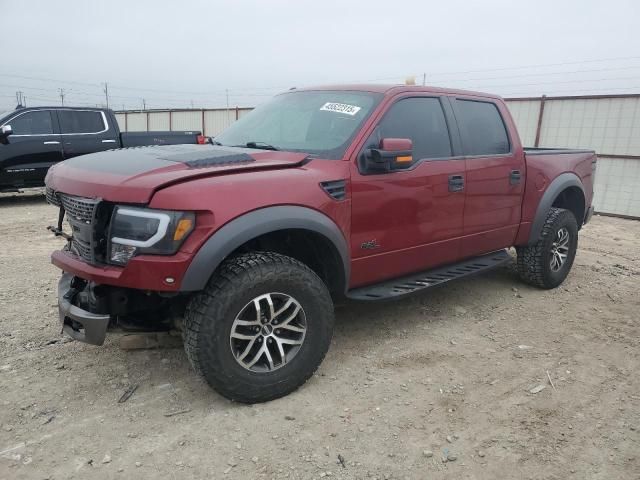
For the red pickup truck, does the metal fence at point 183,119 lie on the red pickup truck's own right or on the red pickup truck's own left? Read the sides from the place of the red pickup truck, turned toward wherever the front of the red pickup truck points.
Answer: on the red pickup truck's own right

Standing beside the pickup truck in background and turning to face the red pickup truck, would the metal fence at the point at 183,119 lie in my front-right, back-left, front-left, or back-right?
back-left

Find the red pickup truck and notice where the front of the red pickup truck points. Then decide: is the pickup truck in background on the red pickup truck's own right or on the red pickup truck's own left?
on the red pickup truck's own right

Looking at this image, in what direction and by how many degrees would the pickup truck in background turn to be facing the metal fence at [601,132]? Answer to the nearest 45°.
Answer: approximately 180°

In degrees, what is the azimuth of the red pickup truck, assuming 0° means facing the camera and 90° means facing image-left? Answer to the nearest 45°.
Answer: approximately 45°

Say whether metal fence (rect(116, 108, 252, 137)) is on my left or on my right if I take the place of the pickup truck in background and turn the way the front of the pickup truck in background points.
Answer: on my right

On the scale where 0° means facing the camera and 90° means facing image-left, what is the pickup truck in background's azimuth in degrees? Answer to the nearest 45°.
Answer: approximately 90°

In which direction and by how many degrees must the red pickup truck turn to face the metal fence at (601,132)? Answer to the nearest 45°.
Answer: approximately 180°

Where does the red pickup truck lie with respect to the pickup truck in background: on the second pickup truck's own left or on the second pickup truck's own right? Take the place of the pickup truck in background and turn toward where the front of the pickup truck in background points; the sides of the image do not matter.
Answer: on the second pickup truck's own left
